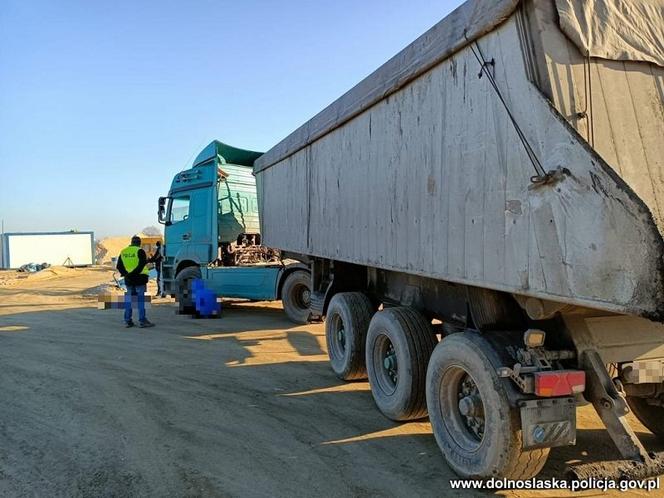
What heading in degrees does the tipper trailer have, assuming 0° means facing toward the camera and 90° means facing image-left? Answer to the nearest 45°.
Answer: approximately 135°

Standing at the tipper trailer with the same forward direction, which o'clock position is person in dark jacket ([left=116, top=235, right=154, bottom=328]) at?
The person in dark jacket is roughly at 12 o'clock from the tipper trailer.
